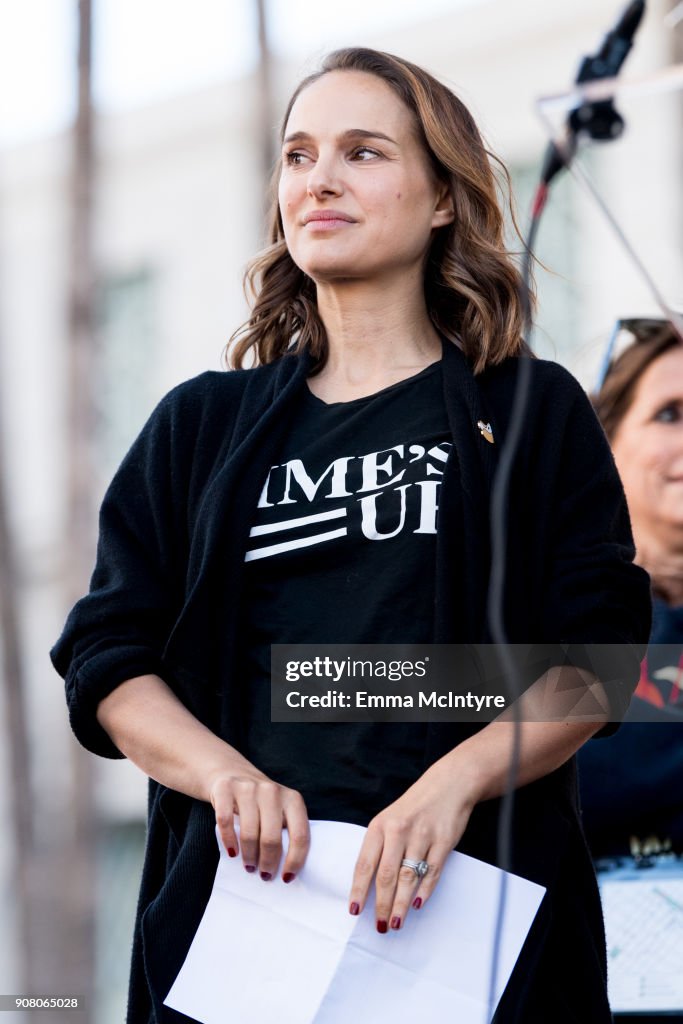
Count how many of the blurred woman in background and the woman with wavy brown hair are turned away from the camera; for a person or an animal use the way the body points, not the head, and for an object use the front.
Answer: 0

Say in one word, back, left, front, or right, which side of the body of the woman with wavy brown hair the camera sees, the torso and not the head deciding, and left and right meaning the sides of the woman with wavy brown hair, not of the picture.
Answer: front

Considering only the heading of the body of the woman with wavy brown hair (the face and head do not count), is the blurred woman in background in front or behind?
behind

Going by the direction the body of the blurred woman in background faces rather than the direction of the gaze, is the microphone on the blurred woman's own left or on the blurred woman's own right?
on the blurred woman's own right

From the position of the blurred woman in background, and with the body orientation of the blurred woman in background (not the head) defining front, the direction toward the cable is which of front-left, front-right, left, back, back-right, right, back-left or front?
front-right

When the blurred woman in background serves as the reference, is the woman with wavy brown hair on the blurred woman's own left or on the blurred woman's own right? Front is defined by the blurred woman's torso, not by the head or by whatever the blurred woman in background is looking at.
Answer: on the blurred woman's own right
